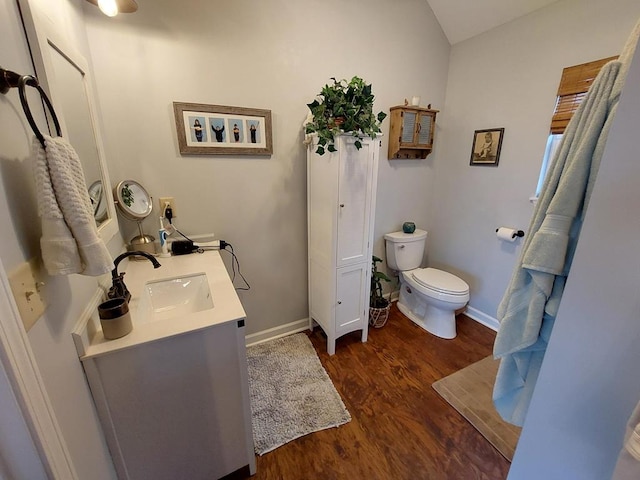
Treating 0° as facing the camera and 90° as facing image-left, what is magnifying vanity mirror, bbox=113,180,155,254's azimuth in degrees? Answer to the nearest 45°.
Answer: approximately 315°

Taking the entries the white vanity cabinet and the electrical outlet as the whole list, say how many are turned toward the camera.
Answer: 1

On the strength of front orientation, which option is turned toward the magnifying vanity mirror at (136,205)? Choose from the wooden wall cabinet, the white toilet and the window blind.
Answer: the window blind

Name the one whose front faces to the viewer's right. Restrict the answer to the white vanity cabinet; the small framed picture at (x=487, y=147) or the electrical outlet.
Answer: the white vanity cabinet

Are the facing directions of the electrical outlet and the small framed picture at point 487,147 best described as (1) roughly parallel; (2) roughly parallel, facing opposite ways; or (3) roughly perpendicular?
roughly perpendicular

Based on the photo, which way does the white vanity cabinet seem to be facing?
to the viewer's right

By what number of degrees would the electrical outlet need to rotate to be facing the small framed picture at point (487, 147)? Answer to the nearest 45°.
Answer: approximately 90° to its left
